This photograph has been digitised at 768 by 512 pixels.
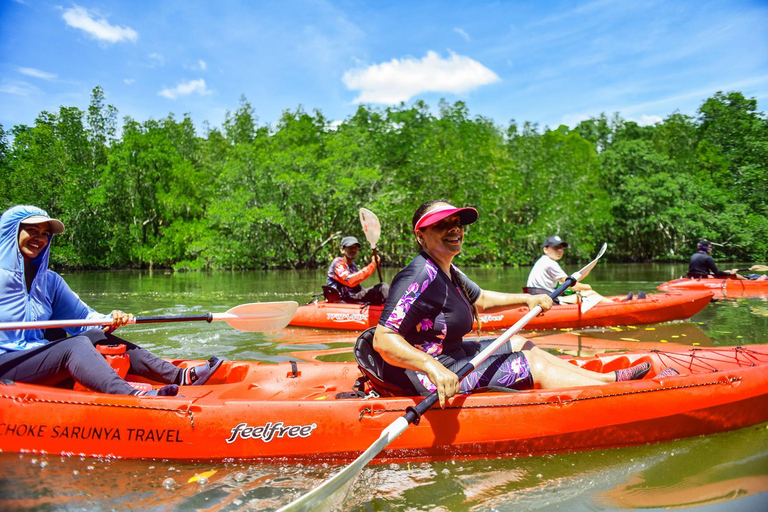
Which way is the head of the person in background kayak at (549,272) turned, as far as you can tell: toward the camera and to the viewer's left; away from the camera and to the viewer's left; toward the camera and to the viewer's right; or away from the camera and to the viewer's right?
toward the camera and to the viewer's right

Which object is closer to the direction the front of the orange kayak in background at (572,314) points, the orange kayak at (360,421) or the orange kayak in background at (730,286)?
the orange kayak in background

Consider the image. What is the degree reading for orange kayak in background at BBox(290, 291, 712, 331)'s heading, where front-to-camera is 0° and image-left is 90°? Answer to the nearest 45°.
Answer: approximately 270°

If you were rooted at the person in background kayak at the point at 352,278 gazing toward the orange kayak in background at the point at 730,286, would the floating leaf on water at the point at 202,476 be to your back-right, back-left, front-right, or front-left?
back-right

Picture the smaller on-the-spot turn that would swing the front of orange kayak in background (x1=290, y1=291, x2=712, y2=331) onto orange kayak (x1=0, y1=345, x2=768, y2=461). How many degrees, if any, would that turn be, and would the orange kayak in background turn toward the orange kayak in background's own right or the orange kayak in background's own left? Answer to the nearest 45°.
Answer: approximately 90° to the orange kayak in background's own right
